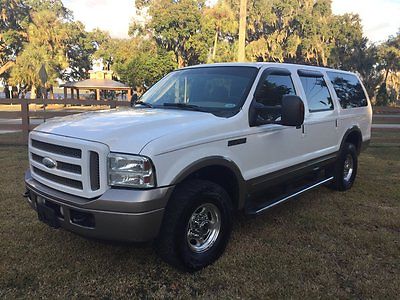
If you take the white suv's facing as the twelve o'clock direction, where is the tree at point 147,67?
The tree is roughly at 4 o'clock from the white suv.

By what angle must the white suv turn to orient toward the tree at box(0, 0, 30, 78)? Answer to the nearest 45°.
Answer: approximately 90° to its right

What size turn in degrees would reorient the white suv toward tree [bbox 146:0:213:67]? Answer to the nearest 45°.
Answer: approximately 135° to its right

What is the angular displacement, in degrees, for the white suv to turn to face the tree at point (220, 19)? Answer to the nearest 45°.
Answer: approximately 135° to its right

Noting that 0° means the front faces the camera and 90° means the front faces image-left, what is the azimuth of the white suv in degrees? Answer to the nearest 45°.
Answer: approximately 45°
